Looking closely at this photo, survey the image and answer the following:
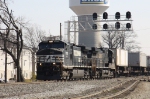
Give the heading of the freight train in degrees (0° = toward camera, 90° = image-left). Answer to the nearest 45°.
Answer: approximately 45°
